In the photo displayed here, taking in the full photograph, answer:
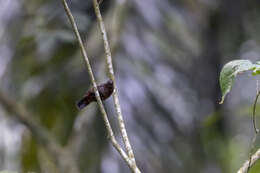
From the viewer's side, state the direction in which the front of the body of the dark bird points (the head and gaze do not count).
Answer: to the viewer's right
